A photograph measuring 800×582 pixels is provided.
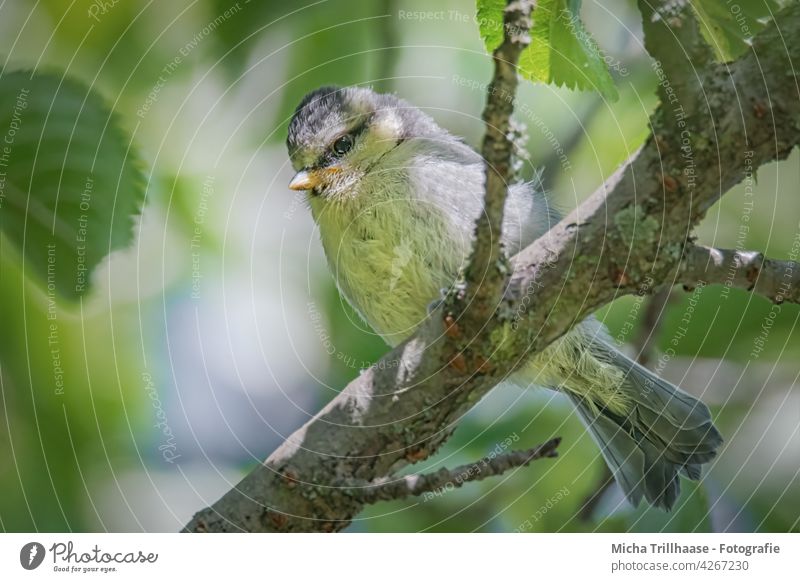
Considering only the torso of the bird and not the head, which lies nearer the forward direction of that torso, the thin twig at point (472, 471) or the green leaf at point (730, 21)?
the thin twig

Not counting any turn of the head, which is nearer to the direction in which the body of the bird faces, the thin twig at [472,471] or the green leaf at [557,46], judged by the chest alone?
the thin twig

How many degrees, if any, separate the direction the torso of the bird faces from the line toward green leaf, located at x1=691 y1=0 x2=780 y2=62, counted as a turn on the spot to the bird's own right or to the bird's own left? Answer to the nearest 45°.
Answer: approximately 90° to the bird's own left

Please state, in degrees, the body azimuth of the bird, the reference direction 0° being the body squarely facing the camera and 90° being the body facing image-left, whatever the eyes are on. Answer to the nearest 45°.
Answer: approximately 45°
